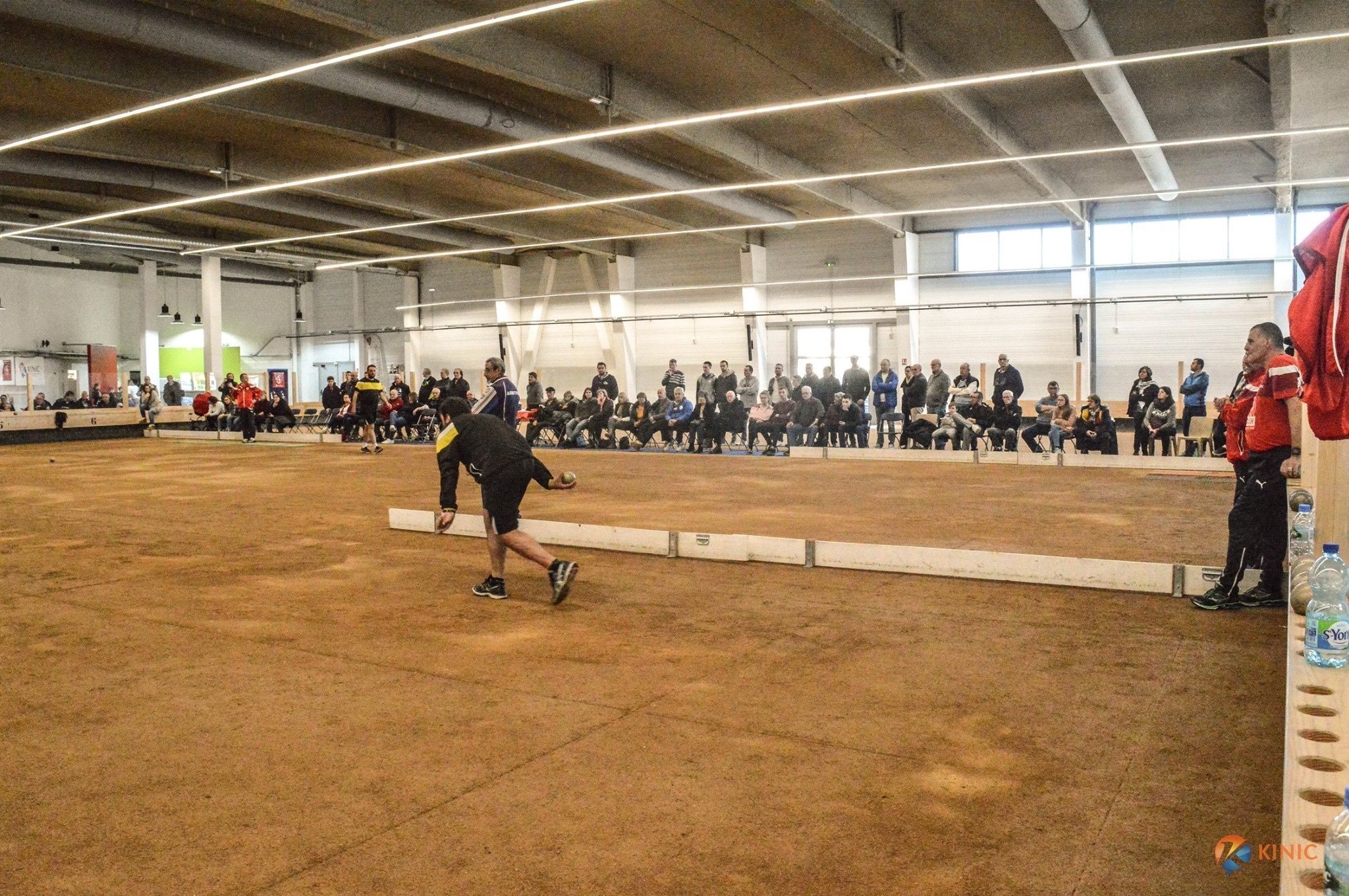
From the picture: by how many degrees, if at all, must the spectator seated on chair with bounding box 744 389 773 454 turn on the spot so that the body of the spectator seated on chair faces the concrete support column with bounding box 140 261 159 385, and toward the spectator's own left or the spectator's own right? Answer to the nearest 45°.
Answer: approximately 90° to the spectator's own right

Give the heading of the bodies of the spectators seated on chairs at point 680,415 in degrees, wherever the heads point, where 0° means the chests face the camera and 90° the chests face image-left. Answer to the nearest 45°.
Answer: approximately 45°

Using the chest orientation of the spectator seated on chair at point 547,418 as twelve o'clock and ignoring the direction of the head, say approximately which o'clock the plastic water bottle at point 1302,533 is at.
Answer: The plastic water bottle is roughly at 10 o'clock from the spectator seated on chair.

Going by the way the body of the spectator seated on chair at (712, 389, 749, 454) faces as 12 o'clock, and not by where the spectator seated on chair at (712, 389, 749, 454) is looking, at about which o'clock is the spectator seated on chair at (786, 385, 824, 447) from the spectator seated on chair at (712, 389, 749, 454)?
the spectator seated on chair at (786, 385, 824, 447) is roughly at 8 o'clock from the spectator seated on chair at (712, 389, 749, 454).

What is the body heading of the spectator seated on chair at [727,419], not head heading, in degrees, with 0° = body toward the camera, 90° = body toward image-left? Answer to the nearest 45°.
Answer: approximately 45°

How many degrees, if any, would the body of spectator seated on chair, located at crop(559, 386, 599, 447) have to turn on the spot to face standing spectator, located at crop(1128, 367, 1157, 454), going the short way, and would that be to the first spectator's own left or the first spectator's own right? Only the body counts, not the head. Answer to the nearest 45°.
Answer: approximately 90° to the first spectator's own left

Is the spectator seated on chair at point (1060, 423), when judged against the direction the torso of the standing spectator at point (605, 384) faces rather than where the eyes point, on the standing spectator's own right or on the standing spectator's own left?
on the standing spectator's own left

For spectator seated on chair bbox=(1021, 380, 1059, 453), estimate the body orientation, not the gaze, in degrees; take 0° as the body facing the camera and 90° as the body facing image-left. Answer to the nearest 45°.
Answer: approximately 45°

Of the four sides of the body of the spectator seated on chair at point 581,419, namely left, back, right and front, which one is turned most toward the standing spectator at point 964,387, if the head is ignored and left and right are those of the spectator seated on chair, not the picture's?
left
